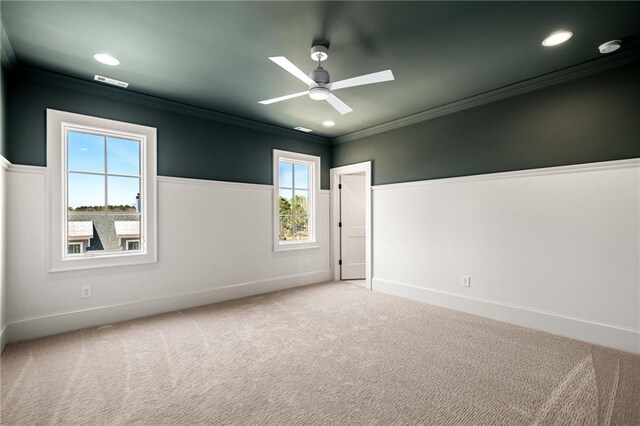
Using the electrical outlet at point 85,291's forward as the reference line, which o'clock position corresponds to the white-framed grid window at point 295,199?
The white-framed grid window is roughly at 9 o'clock from the electrical outlet.

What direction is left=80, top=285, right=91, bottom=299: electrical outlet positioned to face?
toward the camera

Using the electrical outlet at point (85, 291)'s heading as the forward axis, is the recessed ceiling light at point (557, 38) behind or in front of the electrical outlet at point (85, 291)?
in front

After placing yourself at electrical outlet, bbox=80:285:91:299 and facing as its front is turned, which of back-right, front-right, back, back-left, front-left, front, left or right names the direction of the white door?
left

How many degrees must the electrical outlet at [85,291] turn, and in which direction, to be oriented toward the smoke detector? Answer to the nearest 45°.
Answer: approximately 45° to its left

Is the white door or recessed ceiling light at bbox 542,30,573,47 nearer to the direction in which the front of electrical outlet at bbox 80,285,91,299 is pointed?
the recessed ceiling light

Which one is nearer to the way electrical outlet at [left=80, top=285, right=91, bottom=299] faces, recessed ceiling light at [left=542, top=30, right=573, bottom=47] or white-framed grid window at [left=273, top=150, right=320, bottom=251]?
the recessed ceiling light

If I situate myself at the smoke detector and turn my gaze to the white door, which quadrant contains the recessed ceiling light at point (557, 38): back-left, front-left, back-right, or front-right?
front-left

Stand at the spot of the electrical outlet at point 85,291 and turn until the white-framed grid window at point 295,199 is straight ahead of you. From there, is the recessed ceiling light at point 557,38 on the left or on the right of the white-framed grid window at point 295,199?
right

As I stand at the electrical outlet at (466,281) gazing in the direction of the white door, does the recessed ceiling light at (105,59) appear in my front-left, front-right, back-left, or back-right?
front-left

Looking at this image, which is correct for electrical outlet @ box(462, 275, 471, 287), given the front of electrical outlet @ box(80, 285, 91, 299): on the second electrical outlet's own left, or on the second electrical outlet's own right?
on the second electrical outlet's own left
